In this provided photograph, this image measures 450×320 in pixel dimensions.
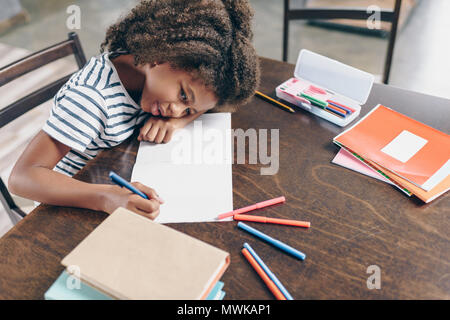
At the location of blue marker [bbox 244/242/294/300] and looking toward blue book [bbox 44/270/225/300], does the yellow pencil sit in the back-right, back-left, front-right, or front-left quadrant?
back-right

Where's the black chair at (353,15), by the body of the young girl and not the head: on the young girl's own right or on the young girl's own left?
on the young girl's own left

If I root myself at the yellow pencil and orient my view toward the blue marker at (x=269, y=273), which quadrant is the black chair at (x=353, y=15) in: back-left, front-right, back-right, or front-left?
back-left

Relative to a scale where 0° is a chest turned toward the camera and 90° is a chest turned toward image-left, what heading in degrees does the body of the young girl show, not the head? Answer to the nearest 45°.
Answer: approximately 315°
